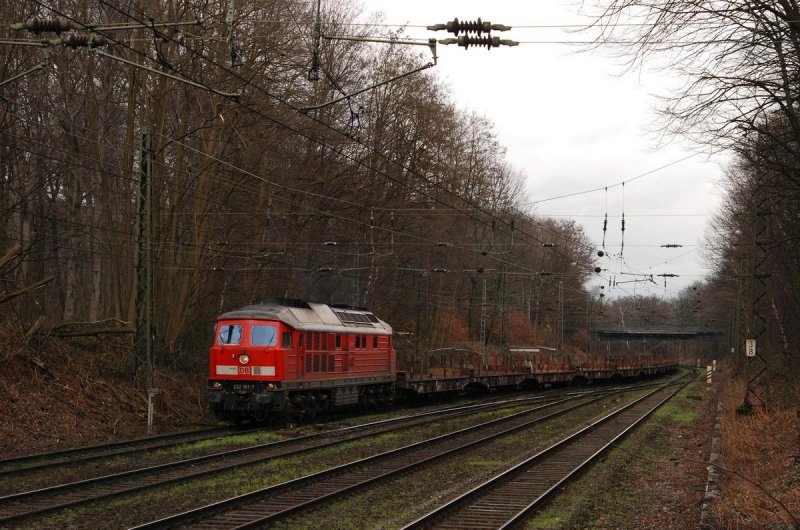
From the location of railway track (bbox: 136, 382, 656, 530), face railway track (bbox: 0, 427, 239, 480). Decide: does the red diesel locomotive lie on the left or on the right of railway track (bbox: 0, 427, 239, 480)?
right

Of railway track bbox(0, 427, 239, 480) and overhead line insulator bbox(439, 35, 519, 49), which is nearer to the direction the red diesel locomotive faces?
the railway track

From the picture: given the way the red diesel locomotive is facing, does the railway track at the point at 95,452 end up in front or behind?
in front

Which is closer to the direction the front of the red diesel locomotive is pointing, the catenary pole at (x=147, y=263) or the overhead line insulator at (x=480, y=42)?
the catenary pole

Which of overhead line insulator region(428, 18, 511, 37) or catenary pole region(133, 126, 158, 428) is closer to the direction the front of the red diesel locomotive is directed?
the catenary pole

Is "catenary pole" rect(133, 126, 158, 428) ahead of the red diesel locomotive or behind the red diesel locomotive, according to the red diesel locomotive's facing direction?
ahead

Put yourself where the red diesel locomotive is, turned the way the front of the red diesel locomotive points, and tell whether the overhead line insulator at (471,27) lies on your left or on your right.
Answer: on your left

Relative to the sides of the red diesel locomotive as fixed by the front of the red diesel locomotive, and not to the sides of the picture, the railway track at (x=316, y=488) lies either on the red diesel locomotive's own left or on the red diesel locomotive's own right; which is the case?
on the red diesel locomotive's own left

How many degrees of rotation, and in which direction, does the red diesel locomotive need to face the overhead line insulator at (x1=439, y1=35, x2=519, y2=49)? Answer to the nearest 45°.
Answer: approximately 45° to its left

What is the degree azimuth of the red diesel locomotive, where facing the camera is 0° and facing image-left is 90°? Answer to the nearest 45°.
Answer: approximately 45°
